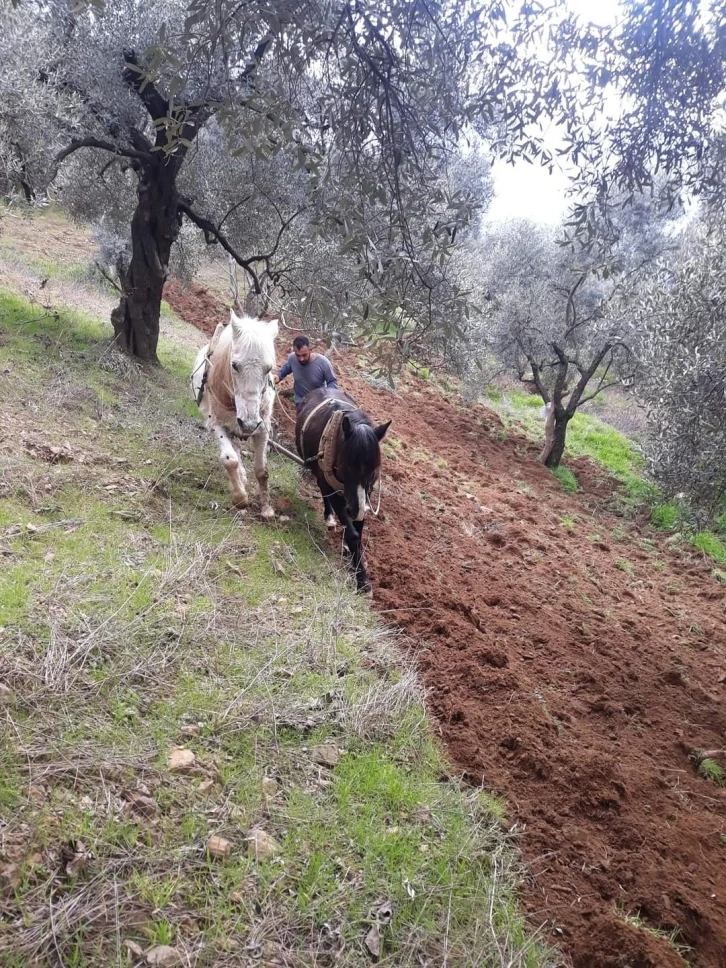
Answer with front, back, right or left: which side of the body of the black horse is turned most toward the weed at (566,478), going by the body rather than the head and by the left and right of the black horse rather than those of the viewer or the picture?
left

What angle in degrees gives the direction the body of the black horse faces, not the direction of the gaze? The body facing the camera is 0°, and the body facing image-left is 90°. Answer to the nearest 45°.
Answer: approximately 315°

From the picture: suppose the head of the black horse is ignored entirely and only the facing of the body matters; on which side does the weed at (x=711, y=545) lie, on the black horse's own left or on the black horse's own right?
on the black horse's own left

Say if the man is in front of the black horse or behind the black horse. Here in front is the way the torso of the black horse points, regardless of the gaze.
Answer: behind
